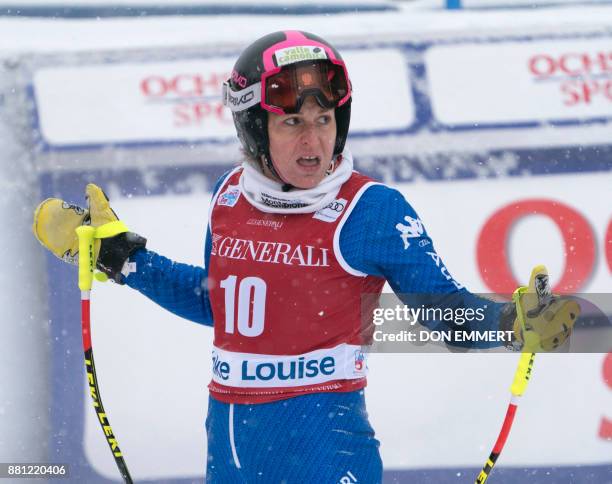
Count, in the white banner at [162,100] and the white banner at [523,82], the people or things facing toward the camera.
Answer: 2

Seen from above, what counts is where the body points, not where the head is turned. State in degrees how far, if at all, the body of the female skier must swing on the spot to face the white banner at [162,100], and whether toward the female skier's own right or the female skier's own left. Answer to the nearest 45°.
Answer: approximately 135° to the female skier's own right

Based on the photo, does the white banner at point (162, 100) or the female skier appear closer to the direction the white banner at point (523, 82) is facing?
the female skier

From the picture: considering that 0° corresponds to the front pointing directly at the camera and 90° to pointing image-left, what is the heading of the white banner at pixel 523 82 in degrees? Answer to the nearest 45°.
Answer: approximately 0°

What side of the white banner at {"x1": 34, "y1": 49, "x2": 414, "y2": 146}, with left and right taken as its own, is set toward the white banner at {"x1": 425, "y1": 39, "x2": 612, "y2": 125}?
left

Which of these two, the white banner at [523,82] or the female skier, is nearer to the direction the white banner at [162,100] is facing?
the female skier

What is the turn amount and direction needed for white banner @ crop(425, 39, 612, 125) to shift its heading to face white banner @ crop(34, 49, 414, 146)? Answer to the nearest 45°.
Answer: approximately 90° to its right
